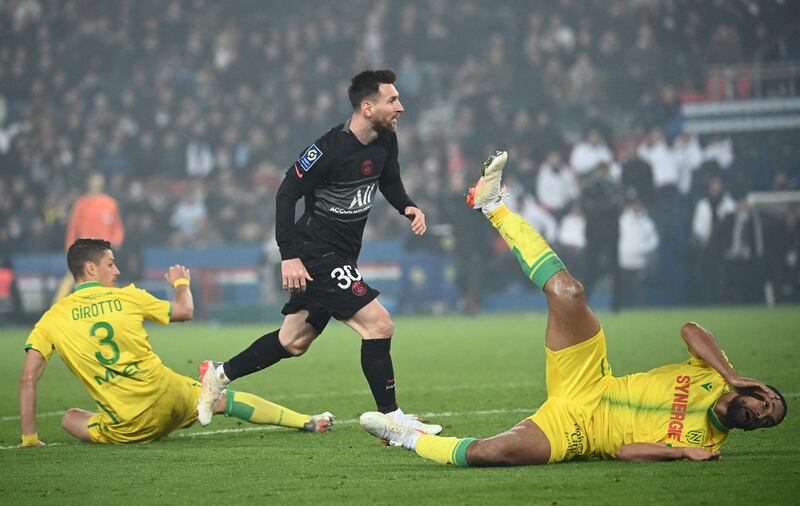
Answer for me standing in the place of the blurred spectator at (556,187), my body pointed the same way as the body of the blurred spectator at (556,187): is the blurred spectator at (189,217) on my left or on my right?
on my right

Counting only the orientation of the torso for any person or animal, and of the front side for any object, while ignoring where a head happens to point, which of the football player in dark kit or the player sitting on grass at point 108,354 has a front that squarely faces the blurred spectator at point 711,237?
the player sitting on grass

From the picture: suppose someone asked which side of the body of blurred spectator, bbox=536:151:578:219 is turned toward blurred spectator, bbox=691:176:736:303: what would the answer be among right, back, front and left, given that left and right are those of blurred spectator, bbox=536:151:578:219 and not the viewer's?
left

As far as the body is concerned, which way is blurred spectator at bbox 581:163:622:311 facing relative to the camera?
toward the camera

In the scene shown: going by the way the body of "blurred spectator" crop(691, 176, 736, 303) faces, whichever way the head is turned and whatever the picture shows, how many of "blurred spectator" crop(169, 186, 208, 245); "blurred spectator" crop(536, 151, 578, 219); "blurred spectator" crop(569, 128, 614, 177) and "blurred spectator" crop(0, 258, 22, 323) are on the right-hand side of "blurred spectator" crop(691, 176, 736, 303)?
4

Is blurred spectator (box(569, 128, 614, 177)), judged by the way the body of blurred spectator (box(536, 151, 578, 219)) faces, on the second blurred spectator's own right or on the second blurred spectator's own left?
on the second blurred spectator's own left

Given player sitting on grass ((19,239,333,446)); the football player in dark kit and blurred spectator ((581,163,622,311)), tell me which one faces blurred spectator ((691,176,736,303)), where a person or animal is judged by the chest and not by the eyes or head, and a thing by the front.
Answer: the player sitting on grass

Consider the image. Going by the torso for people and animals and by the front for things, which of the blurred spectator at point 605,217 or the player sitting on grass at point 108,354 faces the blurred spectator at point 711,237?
the player sitting on grass

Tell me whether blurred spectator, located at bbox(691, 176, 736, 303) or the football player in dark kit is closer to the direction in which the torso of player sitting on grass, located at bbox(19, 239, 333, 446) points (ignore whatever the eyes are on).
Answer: the blurred spectator

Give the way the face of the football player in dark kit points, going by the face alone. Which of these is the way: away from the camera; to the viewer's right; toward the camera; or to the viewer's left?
to the viewer's right

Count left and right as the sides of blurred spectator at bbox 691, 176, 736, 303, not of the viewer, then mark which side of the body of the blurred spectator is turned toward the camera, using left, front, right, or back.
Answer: front

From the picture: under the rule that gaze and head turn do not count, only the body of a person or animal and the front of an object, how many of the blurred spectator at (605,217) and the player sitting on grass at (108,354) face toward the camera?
1

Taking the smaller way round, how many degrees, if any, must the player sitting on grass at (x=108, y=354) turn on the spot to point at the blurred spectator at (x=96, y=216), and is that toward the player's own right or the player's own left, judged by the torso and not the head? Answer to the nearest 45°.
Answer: approximately 45° to the player's own left

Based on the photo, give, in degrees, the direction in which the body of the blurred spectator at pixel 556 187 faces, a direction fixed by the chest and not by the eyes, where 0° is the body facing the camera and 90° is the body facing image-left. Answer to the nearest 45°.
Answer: approximately 0°
